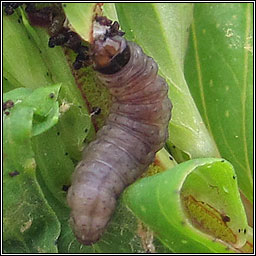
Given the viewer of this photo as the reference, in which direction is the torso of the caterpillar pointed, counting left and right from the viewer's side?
facing away from the viewer

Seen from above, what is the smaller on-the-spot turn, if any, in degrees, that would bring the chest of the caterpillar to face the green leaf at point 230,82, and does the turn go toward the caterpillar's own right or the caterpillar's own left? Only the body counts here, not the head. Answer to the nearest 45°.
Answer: approximately 45° to the caterpillar's own right
